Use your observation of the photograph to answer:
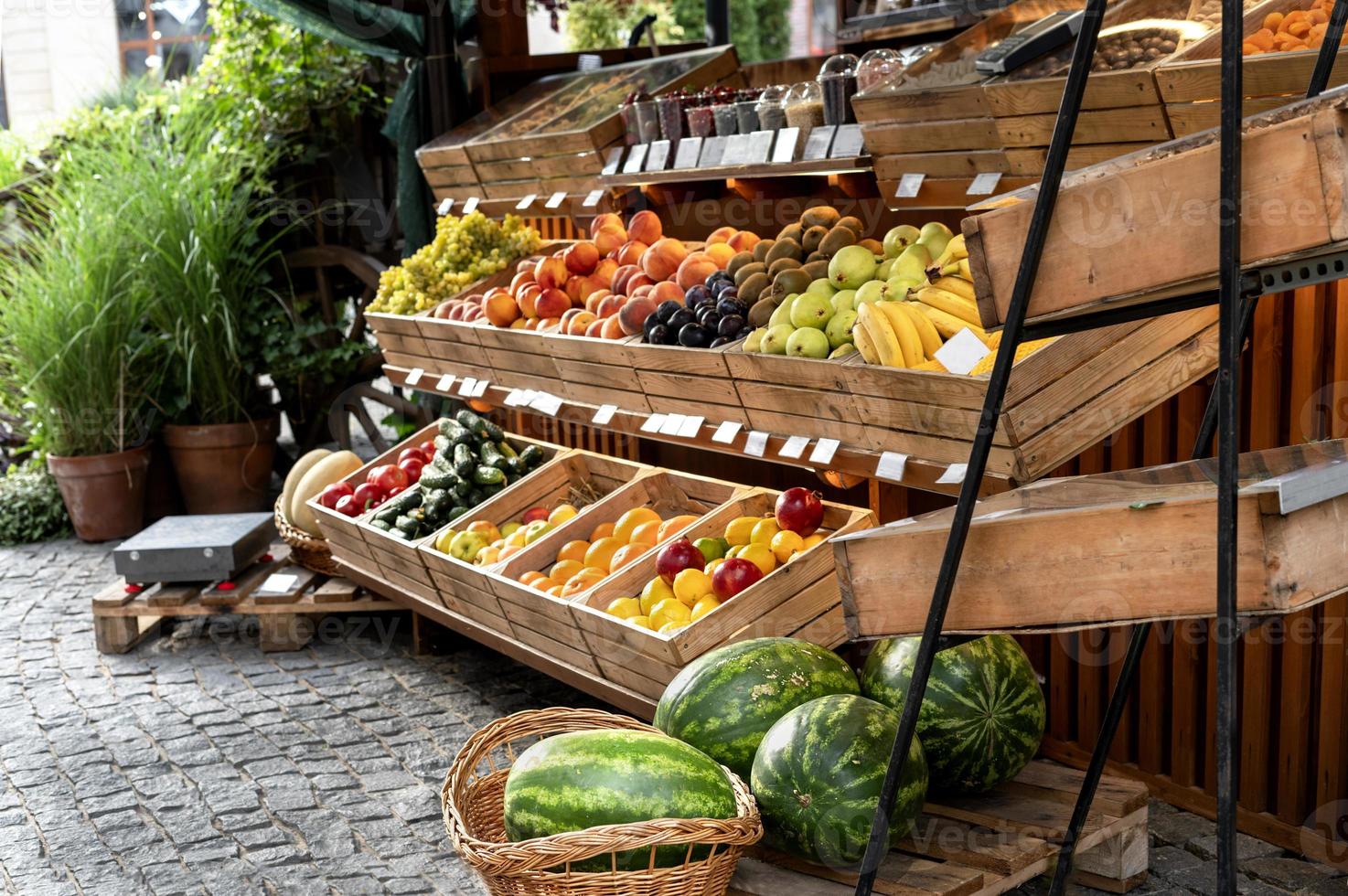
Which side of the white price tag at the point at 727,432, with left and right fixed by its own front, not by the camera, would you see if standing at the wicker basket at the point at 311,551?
right

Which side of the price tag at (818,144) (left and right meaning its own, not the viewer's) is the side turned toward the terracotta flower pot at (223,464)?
right

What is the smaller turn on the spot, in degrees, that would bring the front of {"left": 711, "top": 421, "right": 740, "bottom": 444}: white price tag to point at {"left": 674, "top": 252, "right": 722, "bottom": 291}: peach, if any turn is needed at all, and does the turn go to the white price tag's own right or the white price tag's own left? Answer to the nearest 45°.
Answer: approximately 135° to the white price tag's own right

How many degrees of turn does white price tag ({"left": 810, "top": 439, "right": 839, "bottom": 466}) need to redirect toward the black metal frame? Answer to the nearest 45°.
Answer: approximately 45° to its left

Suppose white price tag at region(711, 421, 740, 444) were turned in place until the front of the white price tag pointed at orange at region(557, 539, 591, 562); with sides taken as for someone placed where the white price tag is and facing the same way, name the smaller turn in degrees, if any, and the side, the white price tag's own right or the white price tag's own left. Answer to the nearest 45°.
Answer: approximately 90° to the white price tag's own right

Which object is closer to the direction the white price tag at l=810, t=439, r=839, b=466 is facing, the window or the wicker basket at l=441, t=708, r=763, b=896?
the wicker basket

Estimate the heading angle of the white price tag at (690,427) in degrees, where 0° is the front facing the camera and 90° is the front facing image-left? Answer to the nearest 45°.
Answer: approximately 45°
